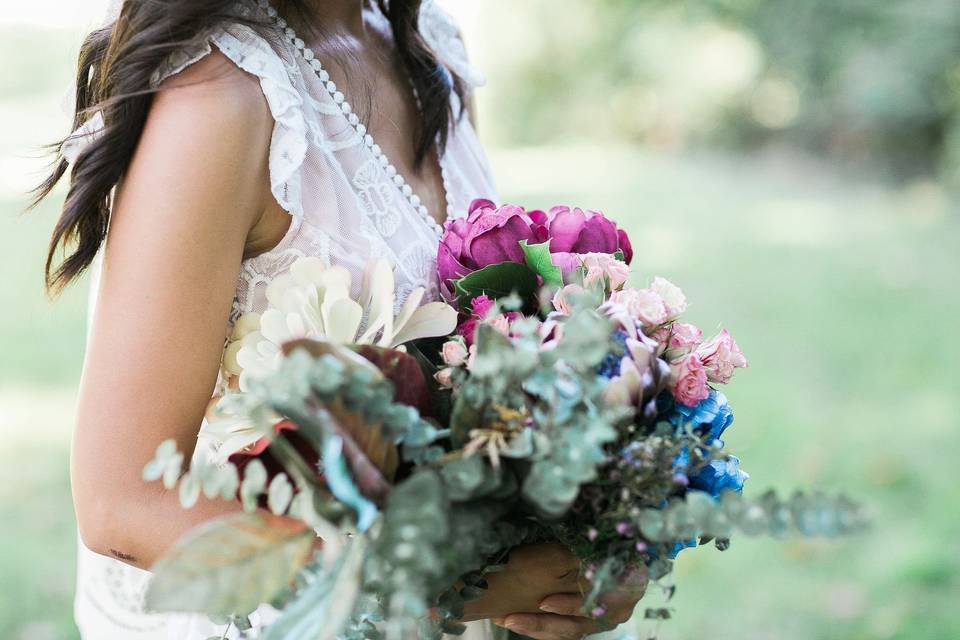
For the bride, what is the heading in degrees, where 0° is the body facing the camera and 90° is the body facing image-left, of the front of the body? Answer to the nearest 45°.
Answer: approximately 315°
